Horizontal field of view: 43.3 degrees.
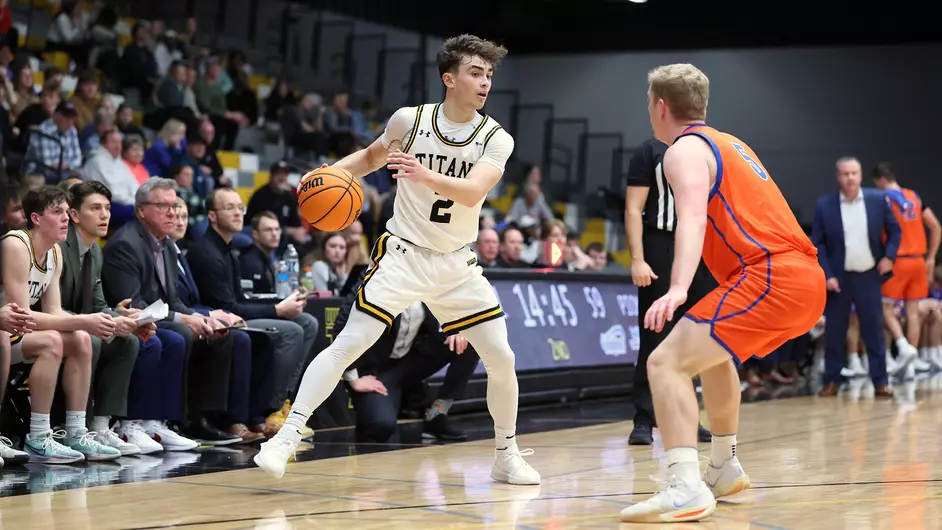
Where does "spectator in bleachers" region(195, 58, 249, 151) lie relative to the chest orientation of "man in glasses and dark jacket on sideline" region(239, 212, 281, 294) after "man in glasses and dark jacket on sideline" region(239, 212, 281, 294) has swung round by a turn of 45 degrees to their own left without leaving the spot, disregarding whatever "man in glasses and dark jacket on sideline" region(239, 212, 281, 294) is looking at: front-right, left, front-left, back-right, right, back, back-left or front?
left

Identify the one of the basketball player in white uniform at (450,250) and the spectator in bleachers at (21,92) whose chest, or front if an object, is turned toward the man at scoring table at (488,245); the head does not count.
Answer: the spectator in bleachers at (21,92)

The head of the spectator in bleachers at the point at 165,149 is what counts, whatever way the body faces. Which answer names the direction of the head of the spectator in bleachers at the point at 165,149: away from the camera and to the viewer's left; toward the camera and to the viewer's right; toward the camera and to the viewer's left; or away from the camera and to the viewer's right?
toward the camera and to the viewer's right

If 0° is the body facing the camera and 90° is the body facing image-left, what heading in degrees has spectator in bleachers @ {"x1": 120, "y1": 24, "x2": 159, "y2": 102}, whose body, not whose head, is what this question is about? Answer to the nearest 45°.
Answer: approximately 315°

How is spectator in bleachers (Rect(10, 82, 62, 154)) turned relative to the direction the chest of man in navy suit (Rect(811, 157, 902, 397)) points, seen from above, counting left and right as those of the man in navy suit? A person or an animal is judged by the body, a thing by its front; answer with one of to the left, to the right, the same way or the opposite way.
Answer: to the left

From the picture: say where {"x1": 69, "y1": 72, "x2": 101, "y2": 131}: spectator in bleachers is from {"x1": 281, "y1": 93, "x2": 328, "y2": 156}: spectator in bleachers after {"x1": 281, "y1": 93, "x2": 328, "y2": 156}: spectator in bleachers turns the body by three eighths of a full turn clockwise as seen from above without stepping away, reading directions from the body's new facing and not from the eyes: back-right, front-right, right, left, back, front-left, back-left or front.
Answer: front-left

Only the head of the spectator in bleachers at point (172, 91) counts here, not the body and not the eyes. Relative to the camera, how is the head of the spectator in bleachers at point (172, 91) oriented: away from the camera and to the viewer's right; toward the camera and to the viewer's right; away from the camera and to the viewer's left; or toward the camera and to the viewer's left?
toward the camera and to the viewer's right

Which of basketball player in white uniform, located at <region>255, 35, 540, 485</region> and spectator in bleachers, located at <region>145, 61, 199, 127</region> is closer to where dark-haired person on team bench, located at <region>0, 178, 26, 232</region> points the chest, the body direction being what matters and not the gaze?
the basketball player in white uniform

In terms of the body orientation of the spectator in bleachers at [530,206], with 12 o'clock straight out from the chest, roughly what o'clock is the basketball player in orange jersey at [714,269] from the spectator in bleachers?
The basketball player in orange jersey is roughly at 12 o'clock from the spectator in bleachers.

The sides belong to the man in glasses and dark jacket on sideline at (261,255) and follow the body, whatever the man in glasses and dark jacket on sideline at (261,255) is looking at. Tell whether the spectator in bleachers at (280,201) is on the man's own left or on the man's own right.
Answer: on the man's own left
